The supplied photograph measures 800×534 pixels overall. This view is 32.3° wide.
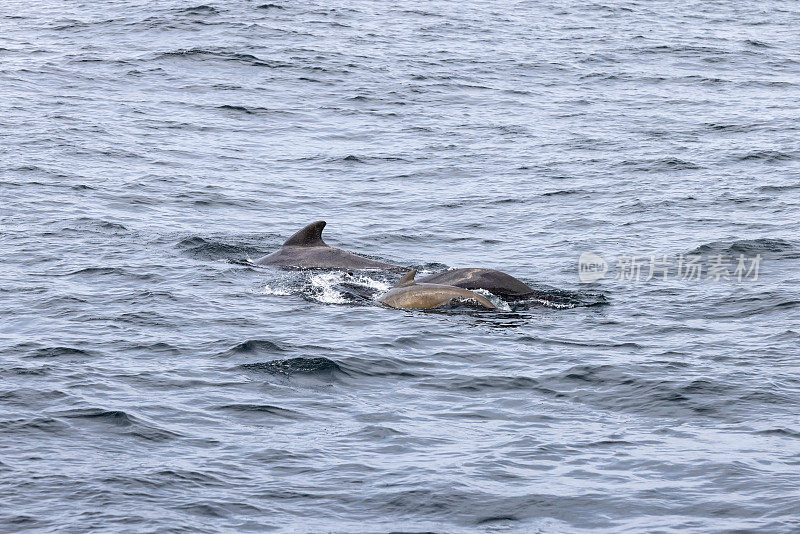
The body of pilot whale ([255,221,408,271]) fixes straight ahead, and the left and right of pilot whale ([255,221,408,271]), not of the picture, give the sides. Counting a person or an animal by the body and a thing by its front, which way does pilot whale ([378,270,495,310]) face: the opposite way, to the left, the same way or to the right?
the same way

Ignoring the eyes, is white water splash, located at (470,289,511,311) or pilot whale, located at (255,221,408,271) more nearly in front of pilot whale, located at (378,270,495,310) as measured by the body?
the pilot whale

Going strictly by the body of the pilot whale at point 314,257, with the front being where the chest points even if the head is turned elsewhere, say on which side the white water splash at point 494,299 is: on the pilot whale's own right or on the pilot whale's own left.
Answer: on the pilot whale's own left

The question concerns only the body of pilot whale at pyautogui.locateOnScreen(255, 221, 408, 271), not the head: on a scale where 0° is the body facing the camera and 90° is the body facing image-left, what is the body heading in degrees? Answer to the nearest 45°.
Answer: approximately 90°

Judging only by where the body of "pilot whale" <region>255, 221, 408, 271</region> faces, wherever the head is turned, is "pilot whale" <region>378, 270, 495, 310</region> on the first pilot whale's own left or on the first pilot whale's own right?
on the first pilot whale's own left

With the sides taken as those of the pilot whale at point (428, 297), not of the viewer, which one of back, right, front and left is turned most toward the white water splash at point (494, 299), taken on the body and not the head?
back

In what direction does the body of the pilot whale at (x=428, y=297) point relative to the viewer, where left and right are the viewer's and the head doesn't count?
facing to the left of the viewer

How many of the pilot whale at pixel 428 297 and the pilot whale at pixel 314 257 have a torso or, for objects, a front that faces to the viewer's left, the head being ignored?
2
